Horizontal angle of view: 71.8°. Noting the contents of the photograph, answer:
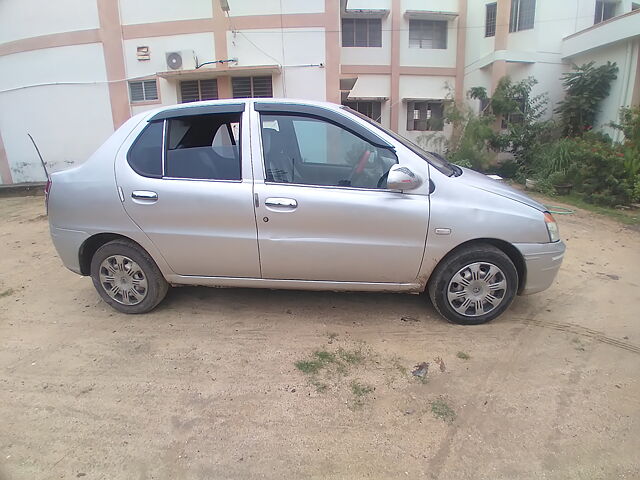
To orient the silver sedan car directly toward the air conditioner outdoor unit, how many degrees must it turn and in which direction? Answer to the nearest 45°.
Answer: approximately 90° to its left

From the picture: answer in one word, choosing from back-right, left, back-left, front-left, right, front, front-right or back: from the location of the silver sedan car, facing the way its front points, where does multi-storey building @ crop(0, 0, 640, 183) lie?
left

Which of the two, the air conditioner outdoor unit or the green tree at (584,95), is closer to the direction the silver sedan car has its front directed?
the green tree

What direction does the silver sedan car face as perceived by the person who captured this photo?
facing to the right of the viewer

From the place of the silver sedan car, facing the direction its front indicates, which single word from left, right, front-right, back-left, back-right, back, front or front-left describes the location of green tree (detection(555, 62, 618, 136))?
front-left
